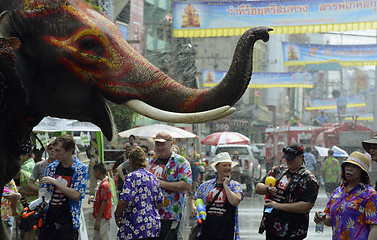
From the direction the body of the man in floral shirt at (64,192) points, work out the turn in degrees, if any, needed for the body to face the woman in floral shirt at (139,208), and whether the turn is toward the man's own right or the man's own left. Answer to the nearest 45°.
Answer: approximately 135° to the man's own left

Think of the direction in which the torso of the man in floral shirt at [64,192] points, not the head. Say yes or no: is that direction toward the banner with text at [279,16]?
no

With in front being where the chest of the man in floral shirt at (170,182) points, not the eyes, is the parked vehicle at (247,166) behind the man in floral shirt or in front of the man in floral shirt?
behind

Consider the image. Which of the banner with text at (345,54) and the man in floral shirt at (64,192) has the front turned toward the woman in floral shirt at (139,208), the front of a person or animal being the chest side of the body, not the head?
the banner with text

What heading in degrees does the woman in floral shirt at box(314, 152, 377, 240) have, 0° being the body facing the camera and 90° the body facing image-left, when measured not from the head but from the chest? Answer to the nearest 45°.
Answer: approximately 45°

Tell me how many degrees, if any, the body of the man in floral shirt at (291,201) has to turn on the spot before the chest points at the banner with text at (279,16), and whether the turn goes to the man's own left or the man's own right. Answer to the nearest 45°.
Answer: approximately 135° to the man's own right

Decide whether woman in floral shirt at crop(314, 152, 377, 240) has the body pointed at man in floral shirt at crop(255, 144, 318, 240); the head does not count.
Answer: no

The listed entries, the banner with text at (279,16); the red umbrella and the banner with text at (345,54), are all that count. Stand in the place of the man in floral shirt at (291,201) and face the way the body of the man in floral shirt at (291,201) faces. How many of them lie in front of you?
0

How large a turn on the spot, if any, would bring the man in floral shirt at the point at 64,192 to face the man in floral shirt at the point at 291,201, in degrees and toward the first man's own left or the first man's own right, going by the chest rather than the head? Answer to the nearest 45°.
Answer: approximately 135° to the first man's own left

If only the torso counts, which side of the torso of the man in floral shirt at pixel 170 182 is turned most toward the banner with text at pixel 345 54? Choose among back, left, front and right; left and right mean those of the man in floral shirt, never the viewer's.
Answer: back

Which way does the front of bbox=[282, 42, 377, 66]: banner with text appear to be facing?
toward the camera

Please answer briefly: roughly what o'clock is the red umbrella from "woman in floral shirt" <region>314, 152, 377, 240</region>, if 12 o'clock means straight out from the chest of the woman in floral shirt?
The red umbrella is roughly at 4 o'clock from the woman in floral shirt.

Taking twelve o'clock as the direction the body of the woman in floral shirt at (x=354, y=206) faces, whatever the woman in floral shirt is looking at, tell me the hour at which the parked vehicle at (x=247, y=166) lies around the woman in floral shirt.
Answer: The parked vehicle is roughly at 4 o'clock from the woman in floral shirt.

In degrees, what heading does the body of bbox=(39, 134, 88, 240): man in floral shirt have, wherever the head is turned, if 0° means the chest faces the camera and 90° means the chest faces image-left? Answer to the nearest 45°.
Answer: approximately 45°

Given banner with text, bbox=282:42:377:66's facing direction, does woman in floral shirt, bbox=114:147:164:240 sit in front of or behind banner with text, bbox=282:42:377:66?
in front

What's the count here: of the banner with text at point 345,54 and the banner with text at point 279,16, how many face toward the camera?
2

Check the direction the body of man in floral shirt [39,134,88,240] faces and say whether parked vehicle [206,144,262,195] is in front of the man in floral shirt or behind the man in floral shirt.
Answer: behind

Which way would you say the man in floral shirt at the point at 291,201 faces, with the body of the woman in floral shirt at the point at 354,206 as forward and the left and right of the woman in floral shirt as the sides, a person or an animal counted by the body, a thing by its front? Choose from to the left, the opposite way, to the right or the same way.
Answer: the same way

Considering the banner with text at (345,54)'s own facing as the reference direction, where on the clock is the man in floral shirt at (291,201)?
The man in floral shirt is roughly at 12 o'clock from the banner with text.

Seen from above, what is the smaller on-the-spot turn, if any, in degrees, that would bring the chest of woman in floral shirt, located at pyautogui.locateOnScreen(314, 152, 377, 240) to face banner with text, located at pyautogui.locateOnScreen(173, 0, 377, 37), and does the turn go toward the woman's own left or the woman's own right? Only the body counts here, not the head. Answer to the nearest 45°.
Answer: approximately 135° to the woman's own right

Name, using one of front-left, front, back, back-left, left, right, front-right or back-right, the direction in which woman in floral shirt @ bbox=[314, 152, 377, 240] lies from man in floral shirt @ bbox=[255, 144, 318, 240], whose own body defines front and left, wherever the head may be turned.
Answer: left
